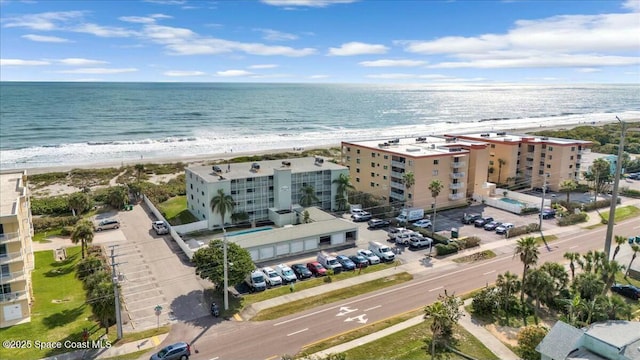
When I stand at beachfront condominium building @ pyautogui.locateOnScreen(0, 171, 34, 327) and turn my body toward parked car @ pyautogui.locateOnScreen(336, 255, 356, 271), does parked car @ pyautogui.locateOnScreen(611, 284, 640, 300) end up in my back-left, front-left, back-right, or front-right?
front-right

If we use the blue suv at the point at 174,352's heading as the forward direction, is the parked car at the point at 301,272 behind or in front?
behind

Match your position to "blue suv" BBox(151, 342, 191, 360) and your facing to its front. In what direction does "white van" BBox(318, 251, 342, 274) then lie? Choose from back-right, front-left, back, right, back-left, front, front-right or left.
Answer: back

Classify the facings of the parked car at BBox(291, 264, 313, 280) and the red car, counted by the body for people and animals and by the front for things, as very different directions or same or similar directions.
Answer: same or similar directions
